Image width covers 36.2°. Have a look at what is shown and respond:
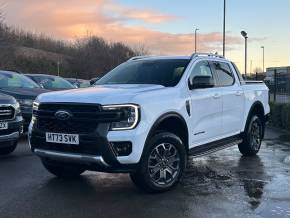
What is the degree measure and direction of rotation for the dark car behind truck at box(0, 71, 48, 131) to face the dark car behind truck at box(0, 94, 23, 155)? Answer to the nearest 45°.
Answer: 0° — it already faces it

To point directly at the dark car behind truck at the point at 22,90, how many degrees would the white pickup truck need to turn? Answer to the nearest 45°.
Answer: approximately 90° to its right

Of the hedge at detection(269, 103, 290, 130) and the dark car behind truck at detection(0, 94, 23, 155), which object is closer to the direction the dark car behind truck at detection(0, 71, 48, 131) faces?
the dark car behind truck

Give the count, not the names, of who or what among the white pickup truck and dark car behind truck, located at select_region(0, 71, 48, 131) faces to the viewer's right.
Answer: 0

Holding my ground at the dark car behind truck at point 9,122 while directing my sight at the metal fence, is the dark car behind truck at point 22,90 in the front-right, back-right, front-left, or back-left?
front-left

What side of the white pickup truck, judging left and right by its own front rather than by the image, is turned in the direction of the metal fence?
back

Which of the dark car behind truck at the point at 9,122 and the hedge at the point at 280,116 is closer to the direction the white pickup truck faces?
the dark car behind truck

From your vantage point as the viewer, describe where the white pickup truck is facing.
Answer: facing the viewer and to the left of the viewer

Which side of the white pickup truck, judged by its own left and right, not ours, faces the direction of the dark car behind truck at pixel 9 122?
right

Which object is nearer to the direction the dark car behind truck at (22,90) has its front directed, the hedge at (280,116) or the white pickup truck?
the white pickup truck

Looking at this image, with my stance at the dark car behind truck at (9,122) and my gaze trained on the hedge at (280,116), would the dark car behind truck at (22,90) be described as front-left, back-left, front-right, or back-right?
front-left

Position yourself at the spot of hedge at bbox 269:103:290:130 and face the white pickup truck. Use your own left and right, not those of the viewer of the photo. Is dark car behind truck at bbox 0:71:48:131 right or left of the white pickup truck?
right

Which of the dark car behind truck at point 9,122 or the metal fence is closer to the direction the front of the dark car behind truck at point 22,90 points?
the dark car behind truck

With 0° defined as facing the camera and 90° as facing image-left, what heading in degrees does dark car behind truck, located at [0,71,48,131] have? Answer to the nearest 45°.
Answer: approximately 0°
